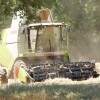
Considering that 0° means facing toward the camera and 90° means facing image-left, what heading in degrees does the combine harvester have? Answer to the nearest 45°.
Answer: approximately 315°
